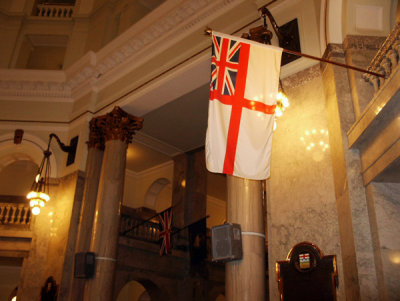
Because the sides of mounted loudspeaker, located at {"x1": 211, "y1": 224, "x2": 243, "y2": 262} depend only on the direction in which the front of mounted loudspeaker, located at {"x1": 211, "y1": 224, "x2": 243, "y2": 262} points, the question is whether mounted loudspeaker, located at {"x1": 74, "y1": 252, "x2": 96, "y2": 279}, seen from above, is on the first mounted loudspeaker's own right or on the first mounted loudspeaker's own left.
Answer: on the first mounted loudspeaker's own right

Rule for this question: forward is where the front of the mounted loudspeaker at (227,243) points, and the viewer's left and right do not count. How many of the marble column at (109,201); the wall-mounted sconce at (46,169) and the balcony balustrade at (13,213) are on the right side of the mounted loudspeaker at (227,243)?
3

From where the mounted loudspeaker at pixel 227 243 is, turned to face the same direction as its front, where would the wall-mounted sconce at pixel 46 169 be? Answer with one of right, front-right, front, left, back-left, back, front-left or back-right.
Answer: right

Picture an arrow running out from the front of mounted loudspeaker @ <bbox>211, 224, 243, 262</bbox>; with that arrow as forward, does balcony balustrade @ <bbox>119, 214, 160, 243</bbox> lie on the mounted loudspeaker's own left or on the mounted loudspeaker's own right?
on the mounted loudspeaker's own right

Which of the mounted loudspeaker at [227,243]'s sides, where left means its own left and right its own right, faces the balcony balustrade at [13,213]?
right

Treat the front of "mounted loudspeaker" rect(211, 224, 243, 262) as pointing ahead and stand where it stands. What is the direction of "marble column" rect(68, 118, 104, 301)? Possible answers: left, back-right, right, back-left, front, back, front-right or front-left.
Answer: right

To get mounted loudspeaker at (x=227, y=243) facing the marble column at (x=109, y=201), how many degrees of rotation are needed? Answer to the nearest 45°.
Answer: approximately 90° to its right

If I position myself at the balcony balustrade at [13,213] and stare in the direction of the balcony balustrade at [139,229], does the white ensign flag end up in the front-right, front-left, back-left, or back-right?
front-right

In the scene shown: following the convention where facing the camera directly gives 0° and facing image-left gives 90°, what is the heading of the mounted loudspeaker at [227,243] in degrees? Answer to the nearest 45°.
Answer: approximately 45°
